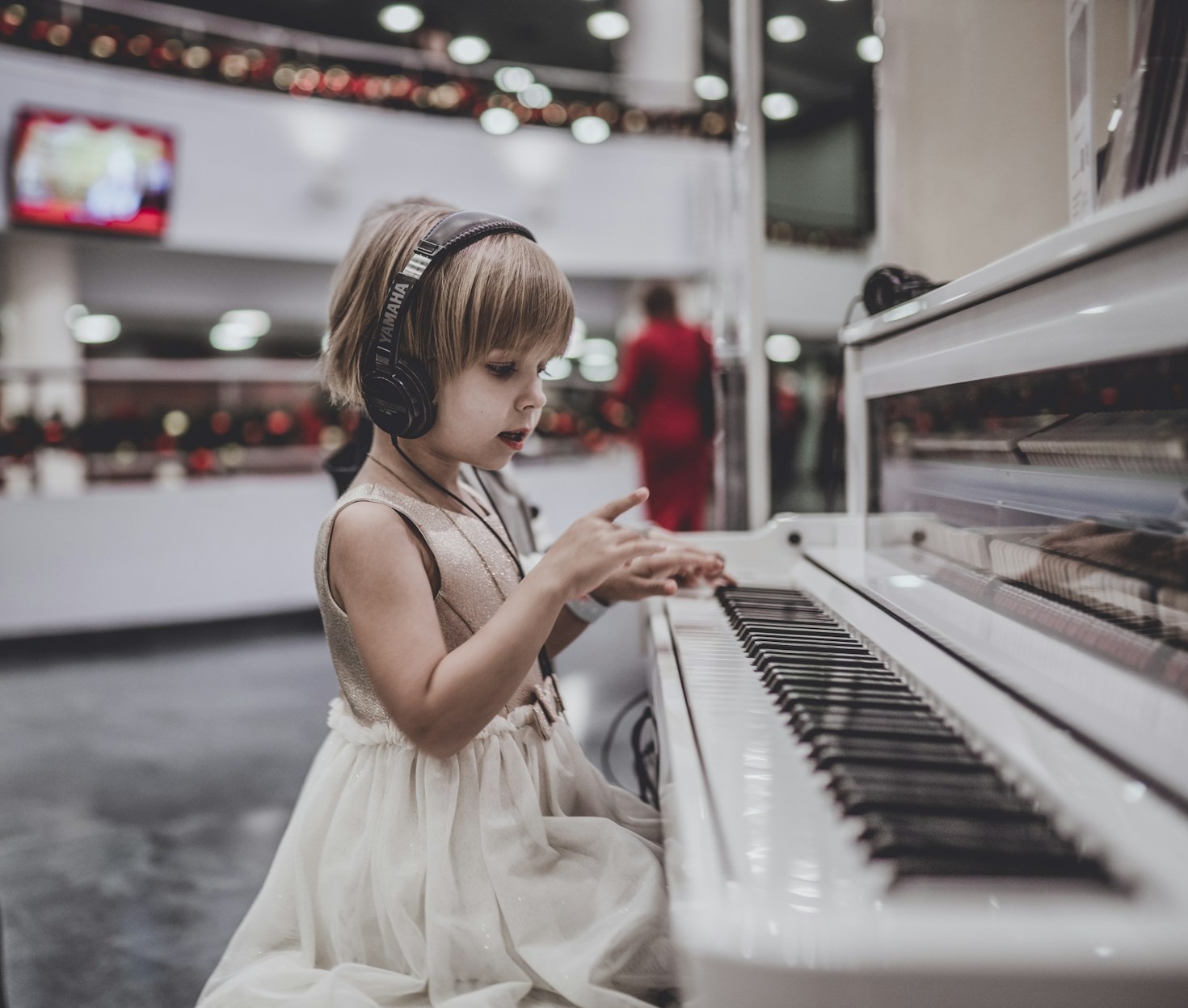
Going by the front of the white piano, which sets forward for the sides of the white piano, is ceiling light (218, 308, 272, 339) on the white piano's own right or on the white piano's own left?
on the white piano's own right

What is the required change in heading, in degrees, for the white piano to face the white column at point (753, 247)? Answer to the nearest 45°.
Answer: approximately 90° to its right

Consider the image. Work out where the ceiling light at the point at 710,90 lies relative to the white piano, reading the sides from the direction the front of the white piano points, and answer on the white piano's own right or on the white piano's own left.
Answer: on the white piano's own right

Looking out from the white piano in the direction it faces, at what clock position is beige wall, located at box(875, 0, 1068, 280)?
The beige wall is roughly at 3 o'clock from the white piano.

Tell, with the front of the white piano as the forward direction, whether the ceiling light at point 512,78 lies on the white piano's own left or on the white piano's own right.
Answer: on the white piano's own right

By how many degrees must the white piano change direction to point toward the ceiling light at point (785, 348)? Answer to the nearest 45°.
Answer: approximately 90° to its right

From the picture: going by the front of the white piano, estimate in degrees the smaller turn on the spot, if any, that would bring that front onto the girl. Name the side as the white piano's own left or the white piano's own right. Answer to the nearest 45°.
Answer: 0° — it already faces them

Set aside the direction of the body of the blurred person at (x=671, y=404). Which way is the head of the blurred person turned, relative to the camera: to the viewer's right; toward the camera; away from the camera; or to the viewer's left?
away from the camera

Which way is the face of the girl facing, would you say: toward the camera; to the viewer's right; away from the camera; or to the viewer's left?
to the viewer's right

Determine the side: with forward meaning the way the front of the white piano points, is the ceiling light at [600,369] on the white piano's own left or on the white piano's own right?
on the white piano's own right

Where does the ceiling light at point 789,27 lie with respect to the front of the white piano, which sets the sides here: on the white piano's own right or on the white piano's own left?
on the white piano's own right

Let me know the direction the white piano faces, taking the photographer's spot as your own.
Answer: facing to the left of the viewer
